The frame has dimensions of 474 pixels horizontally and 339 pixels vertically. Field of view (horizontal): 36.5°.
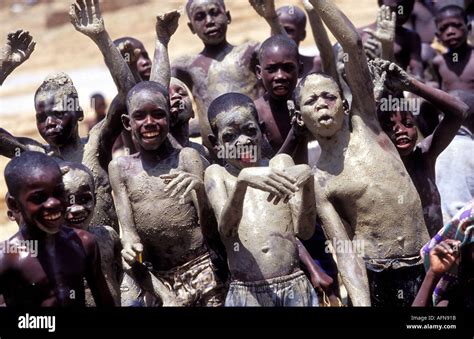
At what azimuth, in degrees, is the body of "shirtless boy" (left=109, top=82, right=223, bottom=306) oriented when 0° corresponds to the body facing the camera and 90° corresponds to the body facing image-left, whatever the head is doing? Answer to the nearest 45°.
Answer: approximately 0°

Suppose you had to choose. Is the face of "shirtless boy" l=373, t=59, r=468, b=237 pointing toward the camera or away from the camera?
toward the camera

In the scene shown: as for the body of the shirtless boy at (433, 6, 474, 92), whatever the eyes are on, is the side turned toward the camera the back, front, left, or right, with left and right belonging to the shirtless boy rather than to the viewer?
front

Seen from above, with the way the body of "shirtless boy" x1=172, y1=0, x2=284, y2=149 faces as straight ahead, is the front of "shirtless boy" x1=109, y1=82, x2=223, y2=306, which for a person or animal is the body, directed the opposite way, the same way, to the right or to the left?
the same way

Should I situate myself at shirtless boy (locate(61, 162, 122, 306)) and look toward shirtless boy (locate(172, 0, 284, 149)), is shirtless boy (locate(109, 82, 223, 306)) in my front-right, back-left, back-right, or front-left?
front-right

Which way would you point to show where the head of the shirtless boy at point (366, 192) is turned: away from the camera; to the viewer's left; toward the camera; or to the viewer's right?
toward the camera

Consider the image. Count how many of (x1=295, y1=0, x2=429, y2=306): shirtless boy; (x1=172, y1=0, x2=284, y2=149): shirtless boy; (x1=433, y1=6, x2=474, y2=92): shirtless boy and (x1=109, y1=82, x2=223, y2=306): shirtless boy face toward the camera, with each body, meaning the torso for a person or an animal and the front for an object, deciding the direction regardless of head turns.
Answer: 4

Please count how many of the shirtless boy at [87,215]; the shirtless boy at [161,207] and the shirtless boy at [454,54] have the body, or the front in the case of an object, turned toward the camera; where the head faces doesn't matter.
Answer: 3

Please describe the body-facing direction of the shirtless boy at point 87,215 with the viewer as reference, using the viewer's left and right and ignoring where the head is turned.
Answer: facing the viewer

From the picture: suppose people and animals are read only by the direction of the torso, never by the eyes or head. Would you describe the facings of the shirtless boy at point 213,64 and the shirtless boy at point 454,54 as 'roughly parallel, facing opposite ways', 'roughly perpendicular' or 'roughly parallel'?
roughly parallel

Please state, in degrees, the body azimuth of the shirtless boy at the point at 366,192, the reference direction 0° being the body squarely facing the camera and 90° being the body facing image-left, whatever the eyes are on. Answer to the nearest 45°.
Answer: approximately 0°

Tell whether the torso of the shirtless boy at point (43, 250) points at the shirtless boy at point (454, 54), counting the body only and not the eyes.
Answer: no

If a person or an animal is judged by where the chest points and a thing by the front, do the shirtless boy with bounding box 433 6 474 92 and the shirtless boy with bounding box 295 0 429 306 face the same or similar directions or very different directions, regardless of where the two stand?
same or similar directions

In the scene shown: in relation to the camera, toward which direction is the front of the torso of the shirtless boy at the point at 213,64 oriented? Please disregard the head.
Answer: toward the camera

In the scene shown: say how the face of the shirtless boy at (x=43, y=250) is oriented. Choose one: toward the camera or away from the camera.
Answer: toward the camera

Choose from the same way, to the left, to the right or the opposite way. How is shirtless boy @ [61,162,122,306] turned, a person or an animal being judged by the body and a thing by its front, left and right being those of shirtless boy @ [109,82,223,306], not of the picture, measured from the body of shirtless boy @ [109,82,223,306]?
the same way

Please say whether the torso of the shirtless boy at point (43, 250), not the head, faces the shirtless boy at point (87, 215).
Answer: no
